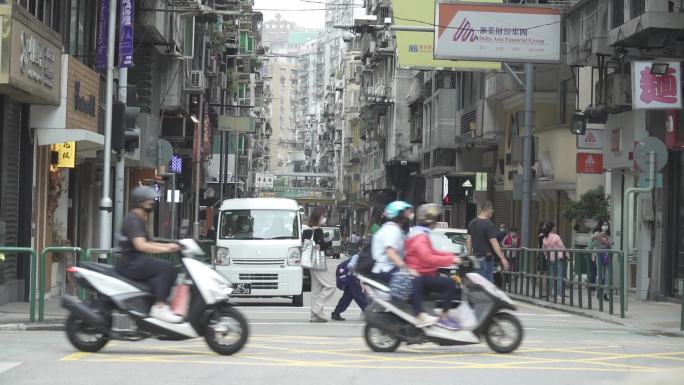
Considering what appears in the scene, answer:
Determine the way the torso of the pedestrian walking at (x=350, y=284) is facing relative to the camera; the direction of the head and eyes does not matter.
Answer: to the viewer's right

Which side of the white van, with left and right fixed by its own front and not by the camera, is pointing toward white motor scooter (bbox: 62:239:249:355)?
front

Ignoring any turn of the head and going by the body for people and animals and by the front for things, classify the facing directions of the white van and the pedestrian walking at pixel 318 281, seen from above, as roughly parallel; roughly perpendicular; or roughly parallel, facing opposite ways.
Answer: roughly perpendicular

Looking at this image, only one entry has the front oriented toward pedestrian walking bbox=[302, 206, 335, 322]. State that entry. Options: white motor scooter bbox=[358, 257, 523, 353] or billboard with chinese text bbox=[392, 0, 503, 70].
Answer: the billboard with chinese text

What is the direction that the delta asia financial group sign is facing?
toward the camera

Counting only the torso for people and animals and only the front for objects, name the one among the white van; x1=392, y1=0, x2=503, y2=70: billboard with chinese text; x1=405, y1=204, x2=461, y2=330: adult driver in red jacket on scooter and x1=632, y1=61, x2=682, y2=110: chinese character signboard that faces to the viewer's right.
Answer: the adult driver in red jacket on scooter

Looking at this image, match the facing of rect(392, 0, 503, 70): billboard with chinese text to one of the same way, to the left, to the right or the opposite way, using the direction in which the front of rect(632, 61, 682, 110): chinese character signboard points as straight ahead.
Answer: the same way

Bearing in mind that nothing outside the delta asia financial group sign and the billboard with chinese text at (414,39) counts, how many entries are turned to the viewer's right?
0

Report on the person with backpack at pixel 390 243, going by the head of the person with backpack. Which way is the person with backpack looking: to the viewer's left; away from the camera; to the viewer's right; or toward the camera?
to the viewer's right

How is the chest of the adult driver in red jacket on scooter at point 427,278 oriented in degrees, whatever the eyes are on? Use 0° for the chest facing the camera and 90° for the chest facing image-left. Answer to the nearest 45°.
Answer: approximately 270°

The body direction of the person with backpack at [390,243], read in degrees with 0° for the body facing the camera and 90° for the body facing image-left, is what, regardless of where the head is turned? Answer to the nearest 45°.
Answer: approximately 270°

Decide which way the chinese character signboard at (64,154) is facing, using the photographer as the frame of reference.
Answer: facing the viewer
